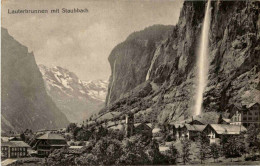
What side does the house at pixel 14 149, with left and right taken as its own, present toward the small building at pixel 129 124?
left

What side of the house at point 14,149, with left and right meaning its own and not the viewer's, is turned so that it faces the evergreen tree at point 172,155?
left

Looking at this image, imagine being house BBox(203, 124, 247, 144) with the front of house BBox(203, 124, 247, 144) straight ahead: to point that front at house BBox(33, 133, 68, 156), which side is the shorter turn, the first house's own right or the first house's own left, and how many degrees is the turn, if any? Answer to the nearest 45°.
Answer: approximately 45° to the first house's own right

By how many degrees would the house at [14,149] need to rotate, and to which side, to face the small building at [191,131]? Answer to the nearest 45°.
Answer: approximately 90° to its left

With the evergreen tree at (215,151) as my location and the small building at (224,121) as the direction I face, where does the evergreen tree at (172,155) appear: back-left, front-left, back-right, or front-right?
back-left

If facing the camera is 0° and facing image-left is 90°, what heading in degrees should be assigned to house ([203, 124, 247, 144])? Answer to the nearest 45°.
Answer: approximately 45°

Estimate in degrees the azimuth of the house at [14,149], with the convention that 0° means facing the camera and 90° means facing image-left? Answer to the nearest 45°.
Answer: approximately 0°
